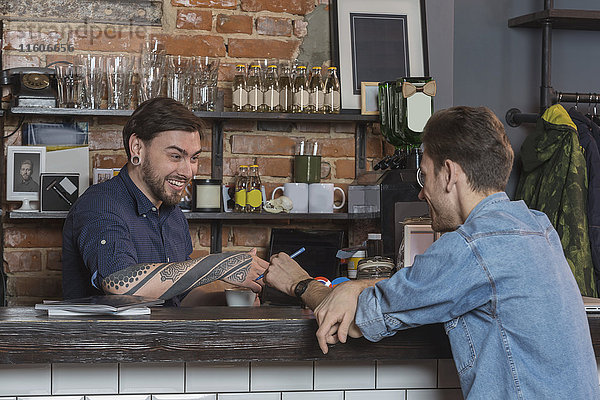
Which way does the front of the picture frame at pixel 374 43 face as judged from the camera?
facing the viewer

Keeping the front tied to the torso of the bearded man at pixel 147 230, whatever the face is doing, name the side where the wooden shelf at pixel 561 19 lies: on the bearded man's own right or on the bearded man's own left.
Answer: on the bearded man's own left

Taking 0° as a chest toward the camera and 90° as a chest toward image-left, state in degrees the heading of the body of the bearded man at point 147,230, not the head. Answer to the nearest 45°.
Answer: approximately 315°

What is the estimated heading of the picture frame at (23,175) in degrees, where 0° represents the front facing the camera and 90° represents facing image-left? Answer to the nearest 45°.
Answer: approximately 0°

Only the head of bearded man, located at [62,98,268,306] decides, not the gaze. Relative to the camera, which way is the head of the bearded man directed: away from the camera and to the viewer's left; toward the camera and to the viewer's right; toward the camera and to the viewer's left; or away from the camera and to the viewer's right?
toward the camera and to the viewer's right

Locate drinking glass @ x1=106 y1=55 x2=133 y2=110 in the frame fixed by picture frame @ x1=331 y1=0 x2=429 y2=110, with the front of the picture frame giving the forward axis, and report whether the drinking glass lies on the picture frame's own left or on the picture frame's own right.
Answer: on the picture frame's own right

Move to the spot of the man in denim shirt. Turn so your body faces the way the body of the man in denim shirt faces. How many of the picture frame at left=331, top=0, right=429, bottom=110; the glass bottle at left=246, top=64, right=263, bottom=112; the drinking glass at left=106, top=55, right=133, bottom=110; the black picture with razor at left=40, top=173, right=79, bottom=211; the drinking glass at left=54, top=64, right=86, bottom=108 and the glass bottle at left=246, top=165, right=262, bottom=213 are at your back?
0

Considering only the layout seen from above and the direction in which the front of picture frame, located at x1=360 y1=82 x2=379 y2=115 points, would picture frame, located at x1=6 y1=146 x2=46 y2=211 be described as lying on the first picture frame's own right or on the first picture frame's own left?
on the first picture frame's own right

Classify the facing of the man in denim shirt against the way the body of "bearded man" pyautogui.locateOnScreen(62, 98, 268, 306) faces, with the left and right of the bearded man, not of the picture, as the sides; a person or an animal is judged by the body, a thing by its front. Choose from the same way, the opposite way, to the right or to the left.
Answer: the opposite way

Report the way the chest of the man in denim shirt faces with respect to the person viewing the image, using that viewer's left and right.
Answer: facing away from the viewer and to the left of the viewer

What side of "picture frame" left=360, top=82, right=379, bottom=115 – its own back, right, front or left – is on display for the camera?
front

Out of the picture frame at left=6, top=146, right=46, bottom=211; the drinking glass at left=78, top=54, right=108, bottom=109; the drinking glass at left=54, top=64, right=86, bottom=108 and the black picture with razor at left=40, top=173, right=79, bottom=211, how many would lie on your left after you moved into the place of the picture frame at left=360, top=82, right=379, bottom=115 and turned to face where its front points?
0
